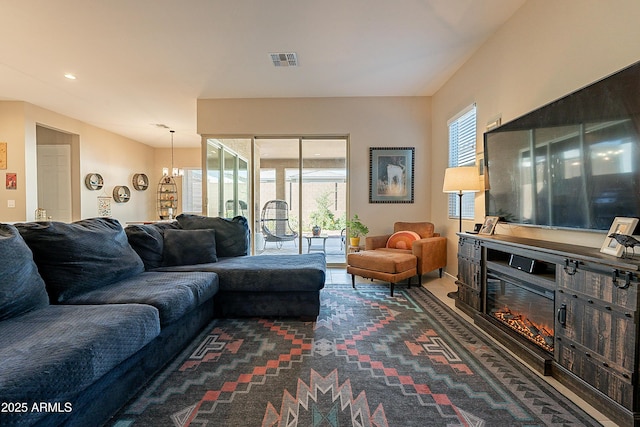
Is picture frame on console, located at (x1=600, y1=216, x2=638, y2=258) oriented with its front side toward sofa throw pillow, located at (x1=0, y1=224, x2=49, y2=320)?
yes

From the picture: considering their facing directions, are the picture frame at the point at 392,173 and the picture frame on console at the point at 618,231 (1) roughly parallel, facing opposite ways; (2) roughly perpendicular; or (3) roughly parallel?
roughly perpendicular

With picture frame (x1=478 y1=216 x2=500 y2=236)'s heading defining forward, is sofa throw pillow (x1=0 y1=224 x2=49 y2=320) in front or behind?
in front

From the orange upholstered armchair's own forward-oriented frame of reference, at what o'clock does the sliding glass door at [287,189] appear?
The sliding glass door is roughly at 2 o'clock from the orange upholstered armchair.

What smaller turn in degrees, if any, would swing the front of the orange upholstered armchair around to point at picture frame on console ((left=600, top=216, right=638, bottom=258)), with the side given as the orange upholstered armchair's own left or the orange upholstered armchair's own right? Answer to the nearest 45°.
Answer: approximately 45° to the orange upholstered armchair's own left

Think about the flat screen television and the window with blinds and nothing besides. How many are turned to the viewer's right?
0

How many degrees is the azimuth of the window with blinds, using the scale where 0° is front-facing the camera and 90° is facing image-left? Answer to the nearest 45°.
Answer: approximately 45°
